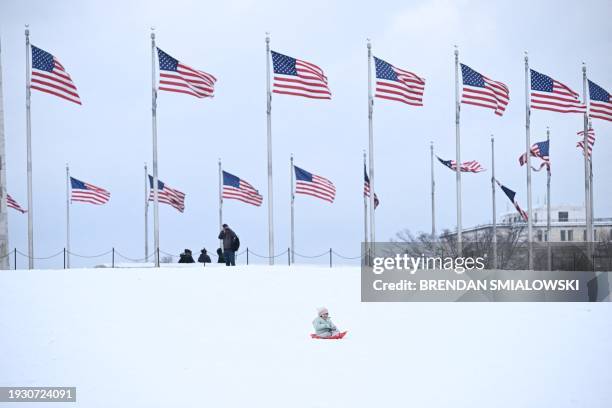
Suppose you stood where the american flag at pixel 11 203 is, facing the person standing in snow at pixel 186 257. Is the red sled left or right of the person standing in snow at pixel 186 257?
right

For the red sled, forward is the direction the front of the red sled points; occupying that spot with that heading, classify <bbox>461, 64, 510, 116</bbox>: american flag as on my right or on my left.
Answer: on my left
